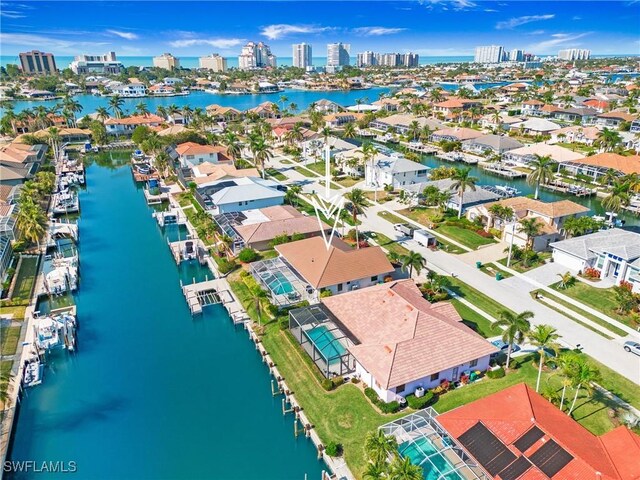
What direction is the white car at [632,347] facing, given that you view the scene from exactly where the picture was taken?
facing away from the viewer and to the left of the viewer

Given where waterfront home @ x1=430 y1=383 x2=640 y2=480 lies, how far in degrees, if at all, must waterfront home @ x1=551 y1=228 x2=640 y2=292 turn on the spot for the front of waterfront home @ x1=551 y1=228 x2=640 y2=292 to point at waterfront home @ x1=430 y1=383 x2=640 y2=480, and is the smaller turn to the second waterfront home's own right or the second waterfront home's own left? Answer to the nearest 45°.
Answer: approximately 45° to the second waterfront home's own left

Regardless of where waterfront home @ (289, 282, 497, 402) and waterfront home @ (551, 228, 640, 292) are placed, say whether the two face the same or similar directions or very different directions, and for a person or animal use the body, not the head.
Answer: very different directions

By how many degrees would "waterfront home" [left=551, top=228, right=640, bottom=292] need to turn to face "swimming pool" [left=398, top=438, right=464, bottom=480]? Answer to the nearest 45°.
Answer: approximately 45° to its left

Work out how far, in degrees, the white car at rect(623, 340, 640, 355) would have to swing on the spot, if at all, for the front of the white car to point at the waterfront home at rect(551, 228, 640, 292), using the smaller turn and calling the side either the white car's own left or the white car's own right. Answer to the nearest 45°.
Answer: approximately 45° to the white car's own right

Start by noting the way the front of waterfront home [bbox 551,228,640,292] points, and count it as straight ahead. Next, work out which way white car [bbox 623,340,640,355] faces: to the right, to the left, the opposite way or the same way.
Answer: to the right

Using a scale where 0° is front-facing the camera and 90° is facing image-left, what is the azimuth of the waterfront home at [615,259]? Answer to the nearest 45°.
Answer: approximately 45°

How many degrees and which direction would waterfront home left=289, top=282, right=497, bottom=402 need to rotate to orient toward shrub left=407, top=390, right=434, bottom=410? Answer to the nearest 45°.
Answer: approximately 90° to its right
